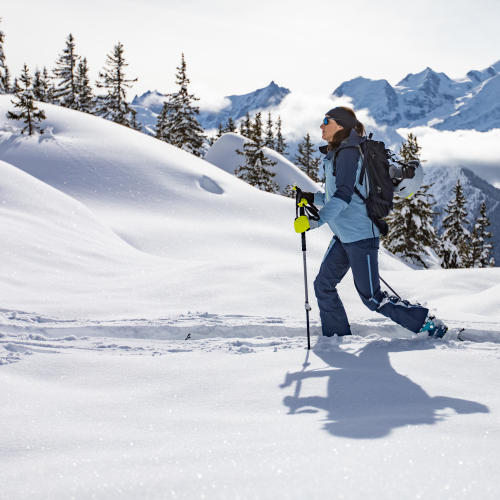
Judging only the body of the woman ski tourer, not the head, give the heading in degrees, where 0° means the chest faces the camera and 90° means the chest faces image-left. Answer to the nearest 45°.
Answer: approximately 90°

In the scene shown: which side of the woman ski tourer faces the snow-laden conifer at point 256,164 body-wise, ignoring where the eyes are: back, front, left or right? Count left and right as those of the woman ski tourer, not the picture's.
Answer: right

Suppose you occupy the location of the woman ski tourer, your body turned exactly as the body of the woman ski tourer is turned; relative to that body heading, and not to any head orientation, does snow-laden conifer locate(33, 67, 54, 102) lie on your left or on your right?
on your right

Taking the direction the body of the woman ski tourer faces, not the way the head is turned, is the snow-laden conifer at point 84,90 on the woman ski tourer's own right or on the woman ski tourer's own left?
on the woman ski tourer's own right
